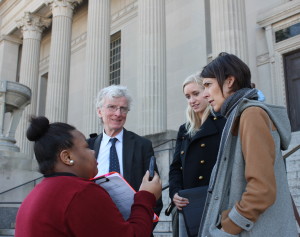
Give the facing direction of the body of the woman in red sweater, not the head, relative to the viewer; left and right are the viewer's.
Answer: facing away from the viewer and to the right of the viewer

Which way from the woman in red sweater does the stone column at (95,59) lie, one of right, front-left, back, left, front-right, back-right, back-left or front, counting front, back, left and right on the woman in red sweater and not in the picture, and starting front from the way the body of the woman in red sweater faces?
front-left

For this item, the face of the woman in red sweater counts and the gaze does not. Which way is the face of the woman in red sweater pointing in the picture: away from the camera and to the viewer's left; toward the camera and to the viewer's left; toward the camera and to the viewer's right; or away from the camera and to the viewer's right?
away from the camera and to the viewer's right

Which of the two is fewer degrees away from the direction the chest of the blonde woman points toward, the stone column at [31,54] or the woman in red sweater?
the woman in red sweater

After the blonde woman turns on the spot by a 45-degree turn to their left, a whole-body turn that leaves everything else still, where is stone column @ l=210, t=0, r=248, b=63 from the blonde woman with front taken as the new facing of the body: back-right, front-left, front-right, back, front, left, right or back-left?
back

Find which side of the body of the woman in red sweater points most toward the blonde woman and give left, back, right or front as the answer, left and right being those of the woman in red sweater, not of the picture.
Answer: front

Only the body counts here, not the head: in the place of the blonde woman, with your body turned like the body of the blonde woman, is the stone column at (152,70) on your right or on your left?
on your right

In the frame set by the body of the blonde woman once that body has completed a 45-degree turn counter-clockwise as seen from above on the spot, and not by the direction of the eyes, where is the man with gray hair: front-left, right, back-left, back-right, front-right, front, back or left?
right

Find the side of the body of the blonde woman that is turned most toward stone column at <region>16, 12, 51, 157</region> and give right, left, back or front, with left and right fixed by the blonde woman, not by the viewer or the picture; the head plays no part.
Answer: right

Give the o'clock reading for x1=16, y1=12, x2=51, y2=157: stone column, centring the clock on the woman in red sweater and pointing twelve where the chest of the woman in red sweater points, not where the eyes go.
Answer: The stone column is roughly at 10 o'clock from the woman in red sweater.

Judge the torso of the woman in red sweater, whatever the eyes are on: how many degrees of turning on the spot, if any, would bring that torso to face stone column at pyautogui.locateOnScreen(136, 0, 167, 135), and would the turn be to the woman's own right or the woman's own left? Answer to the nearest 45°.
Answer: approximately 45° to the woman's own left

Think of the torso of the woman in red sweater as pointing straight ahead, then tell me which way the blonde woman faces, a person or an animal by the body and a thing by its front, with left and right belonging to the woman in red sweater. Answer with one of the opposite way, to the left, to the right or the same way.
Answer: the opposite way

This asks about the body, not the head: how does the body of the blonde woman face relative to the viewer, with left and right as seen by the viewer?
facing the viewer and to the left of the viewer

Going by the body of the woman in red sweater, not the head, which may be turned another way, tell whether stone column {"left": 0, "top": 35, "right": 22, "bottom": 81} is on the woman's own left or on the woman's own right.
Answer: on the woman's own left

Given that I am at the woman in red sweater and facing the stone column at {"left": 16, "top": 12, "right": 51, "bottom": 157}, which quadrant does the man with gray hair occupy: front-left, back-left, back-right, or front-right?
front-right
